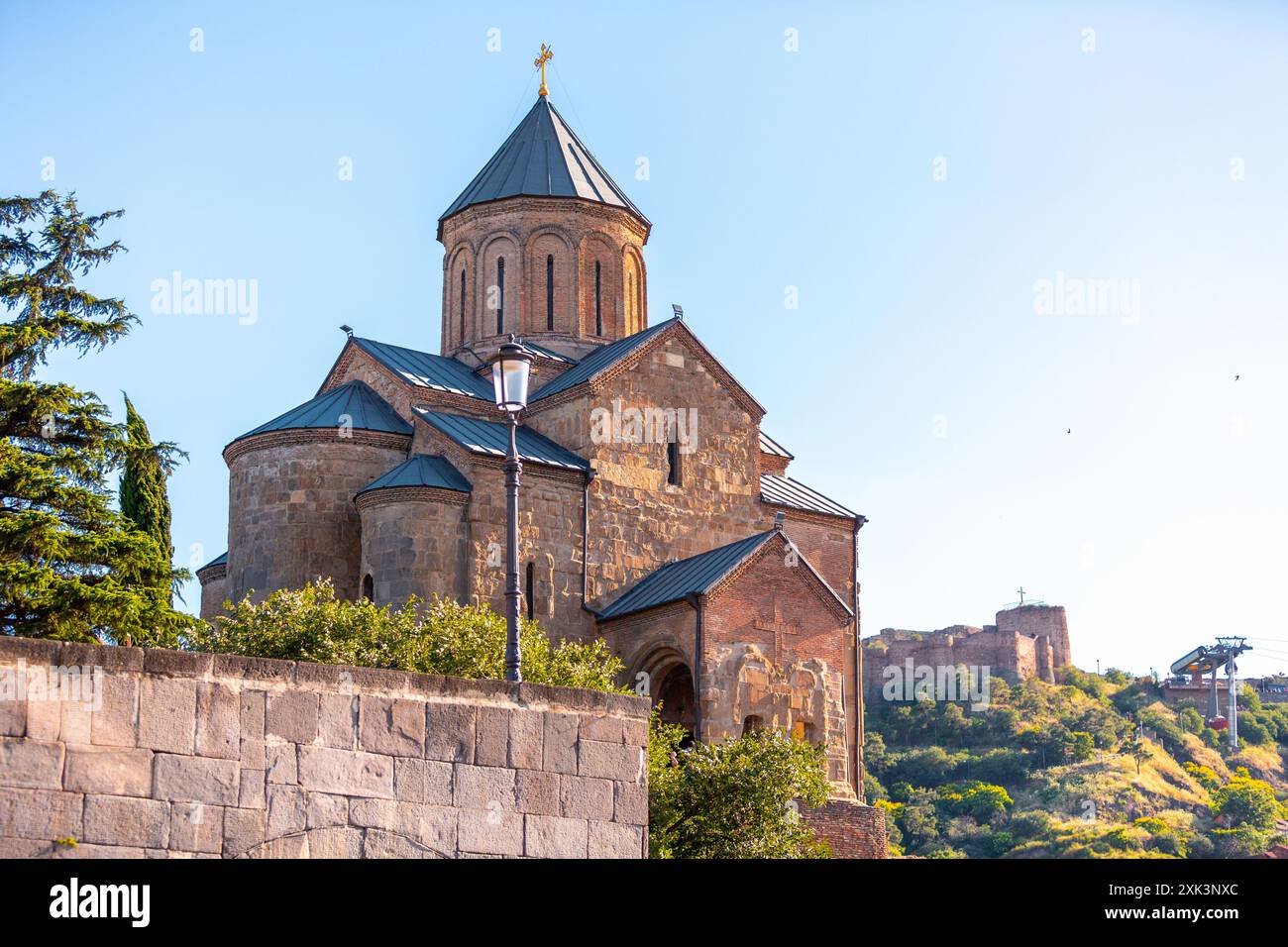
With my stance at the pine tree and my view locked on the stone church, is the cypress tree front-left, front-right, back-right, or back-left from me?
front-left

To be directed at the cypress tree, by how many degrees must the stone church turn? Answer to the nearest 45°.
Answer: approximately 135° to its right

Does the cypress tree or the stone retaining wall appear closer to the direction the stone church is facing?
the stone retaining wall

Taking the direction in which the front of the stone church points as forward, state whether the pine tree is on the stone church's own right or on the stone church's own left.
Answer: on the stone church's own right

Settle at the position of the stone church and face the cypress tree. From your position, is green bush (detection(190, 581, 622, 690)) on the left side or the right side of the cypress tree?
left

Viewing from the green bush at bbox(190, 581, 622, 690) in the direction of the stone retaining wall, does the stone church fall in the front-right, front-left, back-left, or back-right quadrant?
back-left

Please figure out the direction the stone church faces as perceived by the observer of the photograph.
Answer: facing the viewer and to the right of the viewer

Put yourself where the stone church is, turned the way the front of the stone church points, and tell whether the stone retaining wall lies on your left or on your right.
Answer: on your right
